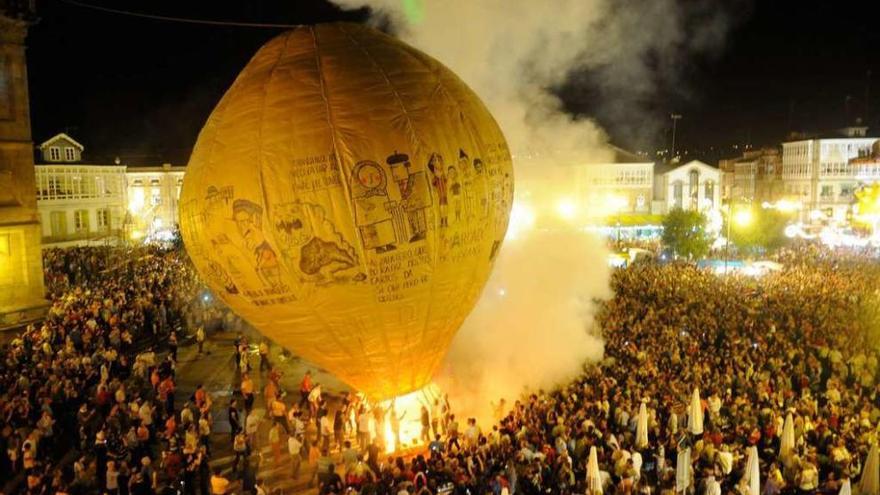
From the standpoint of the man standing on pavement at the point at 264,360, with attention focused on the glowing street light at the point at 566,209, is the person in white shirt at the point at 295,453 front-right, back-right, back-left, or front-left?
back-right

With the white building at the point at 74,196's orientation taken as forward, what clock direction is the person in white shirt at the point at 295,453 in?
The person in white shirt is roughly at 12 o'clock from the white building.

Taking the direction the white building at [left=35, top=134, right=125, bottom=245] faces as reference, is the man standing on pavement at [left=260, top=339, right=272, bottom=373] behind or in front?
in front

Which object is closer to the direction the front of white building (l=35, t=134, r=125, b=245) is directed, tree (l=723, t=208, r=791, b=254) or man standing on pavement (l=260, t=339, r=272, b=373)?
the man standing on pavement

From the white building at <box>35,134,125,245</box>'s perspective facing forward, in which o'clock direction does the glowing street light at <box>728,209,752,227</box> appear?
The glowing street light is roughly at 10 o'clock from the white building.

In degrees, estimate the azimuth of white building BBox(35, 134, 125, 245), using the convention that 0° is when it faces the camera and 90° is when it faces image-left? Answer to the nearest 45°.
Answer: approximately 0°

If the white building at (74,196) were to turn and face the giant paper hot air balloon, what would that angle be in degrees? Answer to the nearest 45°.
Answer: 0° — it already faces it

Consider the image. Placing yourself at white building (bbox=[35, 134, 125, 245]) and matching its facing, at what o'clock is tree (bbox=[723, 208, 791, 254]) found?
The tree is roughly at 10 o'clock from the white building.

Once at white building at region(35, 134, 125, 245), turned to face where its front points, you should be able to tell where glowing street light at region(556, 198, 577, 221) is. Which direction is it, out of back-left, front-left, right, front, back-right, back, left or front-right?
front-left

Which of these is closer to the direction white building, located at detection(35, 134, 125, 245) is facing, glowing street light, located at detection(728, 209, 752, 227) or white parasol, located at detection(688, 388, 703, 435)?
the white parasol
